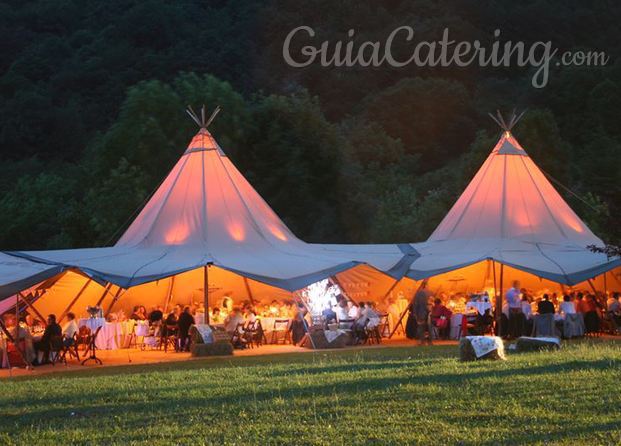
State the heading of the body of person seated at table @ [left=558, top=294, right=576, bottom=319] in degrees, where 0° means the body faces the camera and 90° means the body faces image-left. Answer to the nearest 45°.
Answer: approximately 180°

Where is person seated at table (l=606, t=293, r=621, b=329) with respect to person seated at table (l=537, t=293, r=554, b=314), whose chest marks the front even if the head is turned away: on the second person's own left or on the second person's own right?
on the second person's own right

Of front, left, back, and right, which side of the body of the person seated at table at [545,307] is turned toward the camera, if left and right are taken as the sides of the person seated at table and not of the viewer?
back
